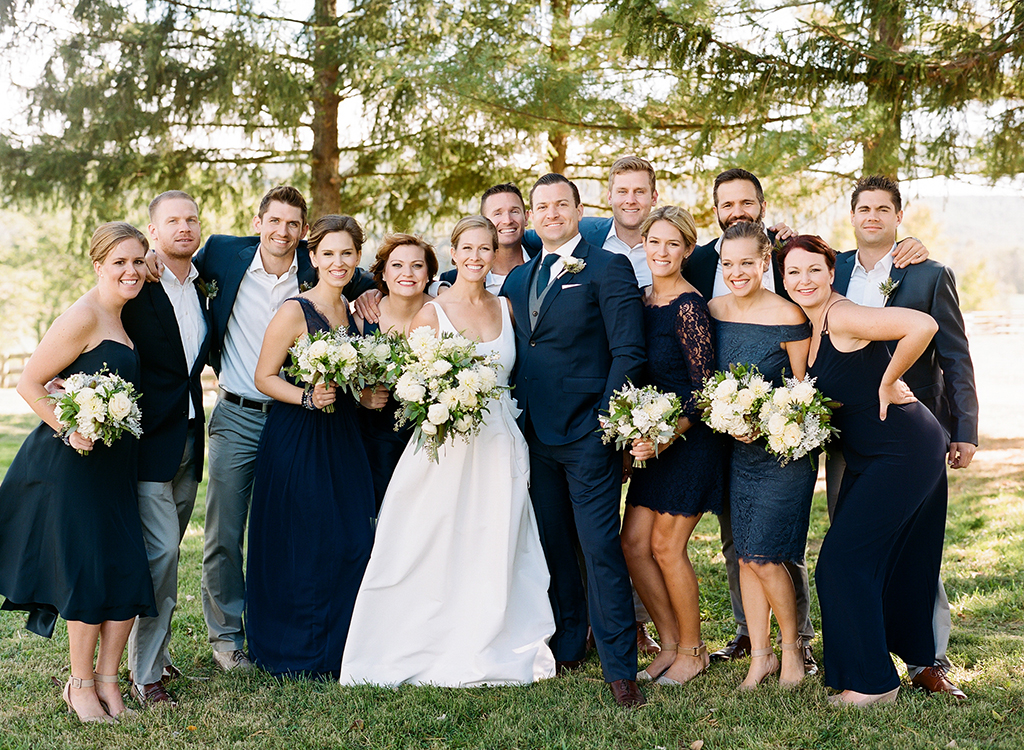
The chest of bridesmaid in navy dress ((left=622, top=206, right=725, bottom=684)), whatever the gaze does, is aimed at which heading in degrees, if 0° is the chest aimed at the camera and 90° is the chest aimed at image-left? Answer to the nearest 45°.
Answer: approximately 45°

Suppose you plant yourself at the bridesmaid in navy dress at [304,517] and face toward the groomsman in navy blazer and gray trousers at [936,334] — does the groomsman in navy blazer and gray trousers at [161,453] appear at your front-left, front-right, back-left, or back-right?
back-right

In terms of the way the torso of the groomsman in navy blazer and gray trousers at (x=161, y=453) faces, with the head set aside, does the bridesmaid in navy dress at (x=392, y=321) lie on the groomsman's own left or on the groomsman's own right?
on the groomsman's own left

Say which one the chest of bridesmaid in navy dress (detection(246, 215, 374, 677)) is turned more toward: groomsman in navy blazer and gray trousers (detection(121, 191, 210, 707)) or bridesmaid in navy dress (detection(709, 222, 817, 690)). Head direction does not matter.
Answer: the bridesmaid in navy dress
